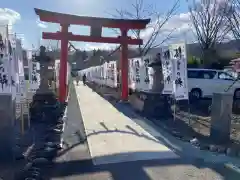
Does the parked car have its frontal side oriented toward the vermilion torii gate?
no

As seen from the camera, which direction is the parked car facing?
to the viewer's right

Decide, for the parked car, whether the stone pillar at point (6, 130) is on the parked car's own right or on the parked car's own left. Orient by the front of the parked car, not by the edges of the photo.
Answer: on the parked car's own right

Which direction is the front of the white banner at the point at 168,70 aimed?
toward the camera

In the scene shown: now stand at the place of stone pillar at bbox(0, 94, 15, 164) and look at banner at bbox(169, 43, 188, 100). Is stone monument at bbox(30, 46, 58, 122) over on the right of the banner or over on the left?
left

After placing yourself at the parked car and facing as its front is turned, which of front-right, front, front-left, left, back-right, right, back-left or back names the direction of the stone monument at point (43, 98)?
back-right

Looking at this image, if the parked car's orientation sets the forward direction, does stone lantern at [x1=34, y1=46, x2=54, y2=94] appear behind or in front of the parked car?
behind

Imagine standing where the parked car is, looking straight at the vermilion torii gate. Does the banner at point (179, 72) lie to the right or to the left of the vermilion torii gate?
left

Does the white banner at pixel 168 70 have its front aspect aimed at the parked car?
no
